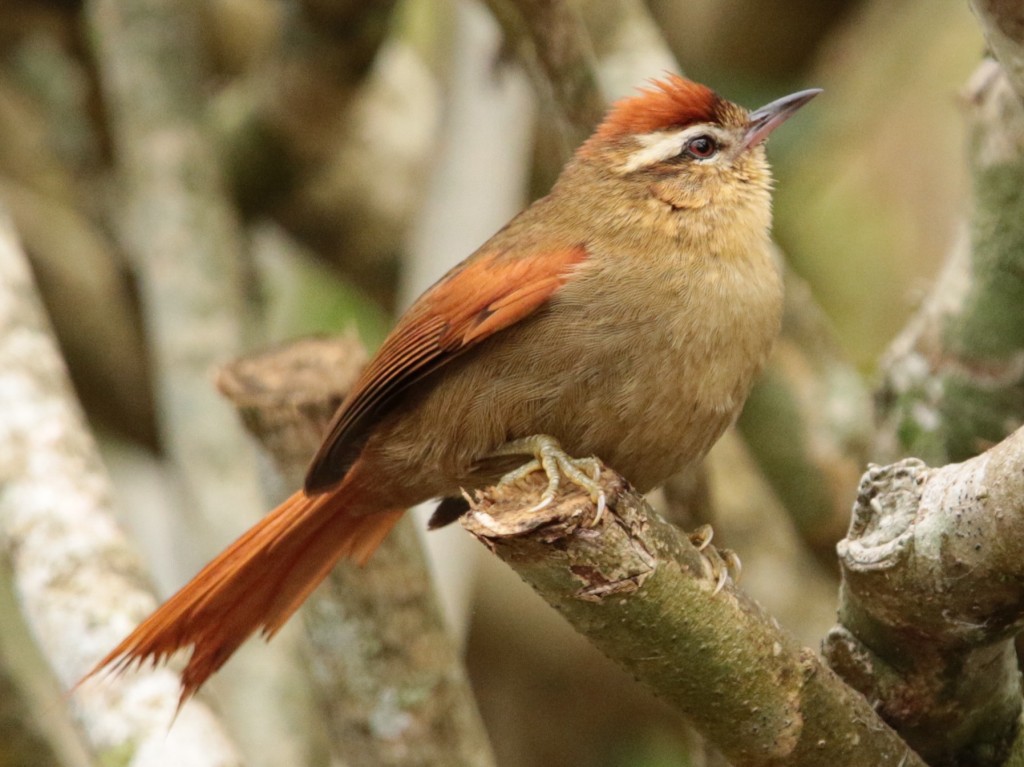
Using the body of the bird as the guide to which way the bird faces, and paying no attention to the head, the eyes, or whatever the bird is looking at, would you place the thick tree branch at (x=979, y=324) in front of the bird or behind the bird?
in front

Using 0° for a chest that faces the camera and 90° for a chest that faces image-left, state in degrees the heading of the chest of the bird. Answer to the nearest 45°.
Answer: approximately 270°

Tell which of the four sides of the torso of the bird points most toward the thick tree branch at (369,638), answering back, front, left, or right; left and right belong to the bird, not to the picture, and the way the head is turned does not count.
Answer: back

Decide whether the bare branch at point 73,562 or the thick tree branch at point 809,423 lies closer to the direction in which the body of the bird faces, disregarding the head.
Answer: the thick tree branch

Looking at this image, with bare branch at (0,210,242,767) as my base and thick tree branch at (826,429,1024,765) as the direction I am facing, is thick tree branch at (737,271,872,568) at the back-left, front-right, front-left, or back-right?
front-left

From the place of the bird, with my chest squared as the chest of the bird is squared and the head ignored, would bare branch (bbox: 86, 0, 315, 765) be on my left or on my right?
on my left
